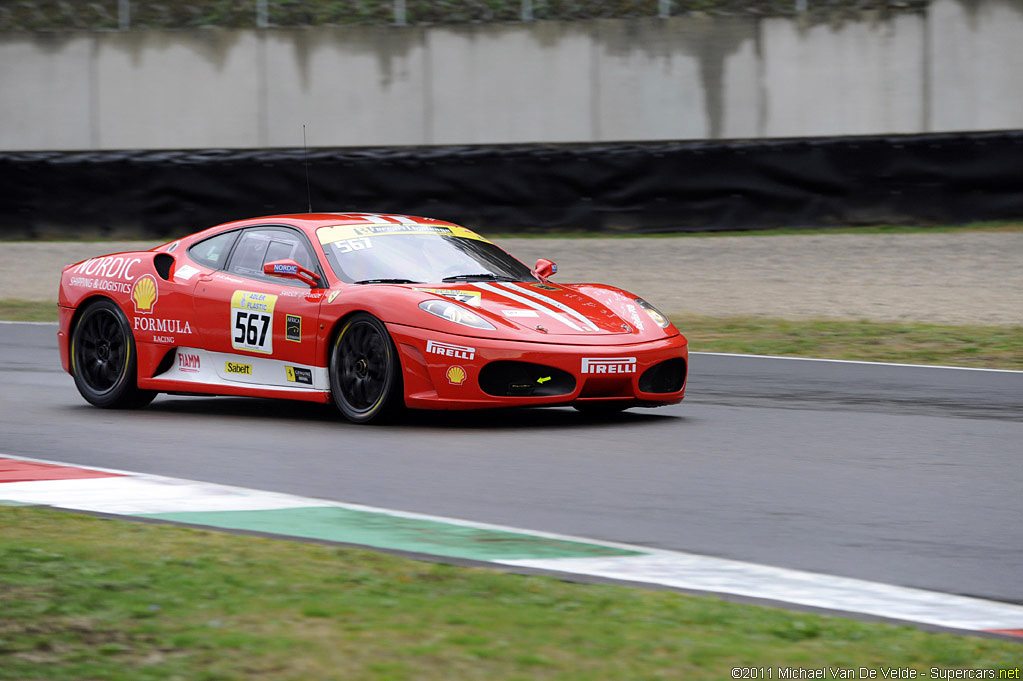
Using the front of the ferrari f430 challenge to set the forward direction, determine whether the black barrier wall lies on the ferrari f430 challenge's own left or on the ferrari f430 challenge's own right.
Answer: on the ferrari f430 challenge's own left

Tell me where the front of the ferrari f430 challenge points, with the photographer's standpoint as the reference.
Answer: facing the viewer and to the right of the viewer
